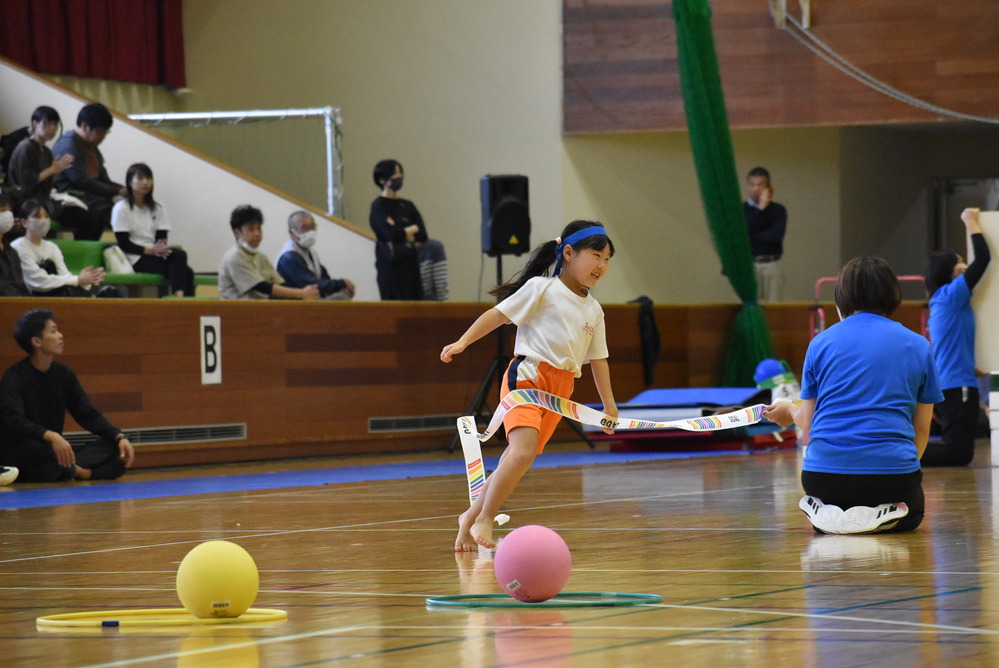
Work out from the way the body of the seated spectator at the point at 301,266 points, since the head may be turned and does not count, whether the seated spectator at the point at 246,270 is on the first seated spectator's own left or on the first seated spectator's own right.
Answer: on the first seated spectator's own right

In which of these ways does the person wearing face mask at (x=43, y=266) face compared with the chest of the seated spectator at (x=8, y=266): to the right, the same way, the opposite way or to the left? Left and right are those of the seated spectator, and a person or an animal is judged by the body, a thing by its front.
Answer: the same way

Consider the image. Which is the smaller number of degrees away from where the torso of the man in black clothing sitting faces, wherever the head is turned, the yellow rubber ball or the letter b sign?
the yellow rubber ball

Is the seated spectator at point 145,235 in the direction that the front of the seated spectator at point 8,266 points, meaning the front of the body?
no

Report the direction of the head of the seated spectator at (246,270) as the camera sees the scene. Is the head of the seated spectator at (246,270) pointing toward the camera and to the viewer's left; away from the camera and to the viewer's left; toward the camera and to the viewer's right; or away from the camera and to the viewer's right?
toward the camera and to the viewer's right

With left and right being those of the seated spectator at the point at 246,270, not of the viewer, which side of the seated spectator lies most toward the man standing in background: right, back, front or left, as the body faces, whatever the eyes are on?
left

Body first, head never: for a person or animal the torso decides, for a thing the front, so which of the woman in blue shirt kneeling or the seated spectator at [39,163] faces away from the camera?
the woman in blue shirt kneeling

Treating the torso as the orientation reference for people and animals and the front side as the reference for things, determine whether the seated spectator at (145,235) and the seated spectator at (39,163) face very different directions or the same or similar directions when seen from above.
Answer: same or similar directions

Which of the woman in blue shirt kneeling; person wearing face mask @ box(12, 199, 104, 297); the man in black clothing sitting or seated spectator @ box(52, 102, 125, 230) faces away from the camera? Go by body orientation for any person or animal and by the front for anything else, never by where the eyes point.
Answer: the woman in blue shirt kneeling

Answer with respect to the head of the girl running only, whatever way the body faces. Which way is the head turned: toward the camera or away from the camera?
toward the camera

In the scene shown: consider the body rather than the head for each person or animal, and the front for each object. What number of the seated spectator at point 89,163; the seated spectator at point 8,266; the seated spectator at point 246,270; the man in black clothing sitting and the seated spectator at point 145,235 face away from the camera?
0

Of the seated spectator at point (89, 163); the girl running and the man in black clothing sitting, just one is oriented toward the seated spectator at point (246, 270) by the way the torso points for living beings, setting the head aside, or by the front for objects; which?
the seated spectator at point (89, 163)

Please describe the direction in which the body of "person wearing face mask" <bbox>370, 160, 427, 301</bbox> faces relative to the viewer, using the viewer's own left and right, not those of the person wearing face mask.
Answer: facing the viewer and to the right of the viewer

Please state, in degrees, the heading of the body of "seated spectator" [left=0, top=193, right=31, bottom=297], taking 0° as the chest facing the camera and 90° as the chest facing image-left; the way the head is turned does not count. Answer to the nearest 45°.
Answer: approximately 315°

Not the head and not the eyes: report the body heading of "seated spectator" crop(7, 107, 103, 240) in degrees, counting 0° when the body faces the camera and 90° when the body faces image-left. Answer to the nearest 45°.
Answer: approximately 315°

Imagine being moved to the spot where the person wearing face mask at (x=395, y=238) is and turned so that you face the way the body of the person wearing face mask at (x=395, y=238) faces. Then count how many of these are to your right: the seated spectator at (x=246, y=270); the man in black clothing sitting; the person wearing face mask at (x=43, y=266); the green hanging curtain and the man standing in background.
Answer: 3

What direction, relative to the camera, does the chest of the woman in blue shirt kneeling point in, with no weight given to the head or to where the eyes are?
away from the camera

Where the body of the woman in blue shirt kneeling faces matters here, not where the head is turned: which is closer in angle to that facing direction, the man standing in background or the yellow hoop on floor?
the man standing in background
